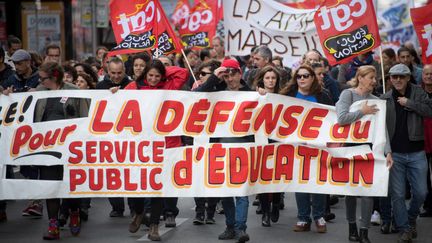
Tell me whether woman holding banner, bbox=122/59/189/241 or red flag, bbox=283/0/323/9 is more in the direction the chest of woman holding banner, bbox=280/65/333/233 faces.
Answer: the woman holding banner

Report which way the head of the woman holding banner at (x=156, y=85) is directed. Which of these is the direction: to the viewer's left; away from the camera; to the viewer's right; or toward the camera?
toward the camera

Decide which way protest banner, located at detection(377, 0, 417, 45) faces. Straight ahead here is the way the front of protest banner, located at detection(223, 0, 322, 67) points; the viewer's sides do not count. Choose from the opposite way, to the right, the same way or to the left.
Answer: the same way

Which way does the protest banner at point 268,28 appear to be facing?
toward the camera

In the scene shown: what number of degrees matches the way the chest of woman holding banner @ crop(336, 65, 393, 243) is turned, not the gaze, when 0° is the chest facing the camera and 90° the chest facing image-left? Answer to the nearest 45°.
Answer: approximately 315°

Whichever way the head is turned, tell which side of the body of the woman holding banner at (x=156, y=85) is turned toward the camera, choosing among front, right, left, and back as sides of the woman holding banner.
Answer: front

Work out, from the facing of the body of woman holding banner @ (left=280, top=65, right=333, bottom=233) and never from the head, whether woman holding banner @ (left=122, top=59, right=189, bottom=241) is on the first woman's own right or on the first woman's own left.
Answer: on the first woman's own right

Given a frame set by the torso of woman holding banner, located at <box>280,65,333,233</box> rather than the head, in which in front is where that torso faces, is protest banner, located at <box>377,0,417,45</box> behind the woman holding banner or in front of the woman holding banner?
behind

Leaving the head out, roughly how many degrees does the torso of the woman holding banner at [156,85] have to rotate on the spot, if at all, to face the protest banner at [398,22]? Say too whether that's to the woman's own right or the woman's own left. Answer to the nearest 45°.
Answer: approximately 135° to the woman's own left

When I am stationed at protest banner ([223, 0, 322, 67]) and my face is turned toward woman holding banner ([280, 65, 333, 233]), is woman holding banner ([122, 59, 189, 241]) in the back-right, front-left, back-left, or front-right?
front-right
